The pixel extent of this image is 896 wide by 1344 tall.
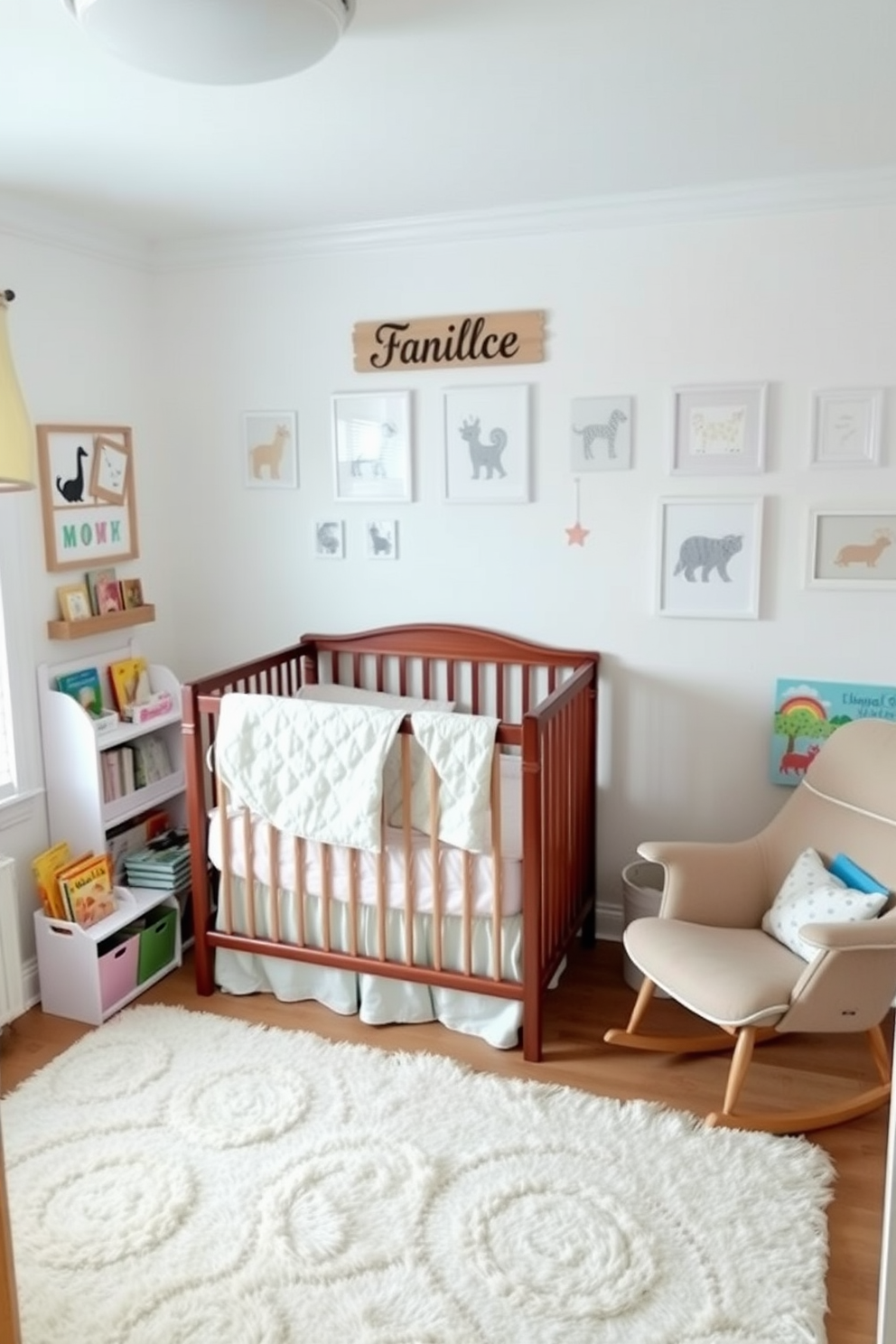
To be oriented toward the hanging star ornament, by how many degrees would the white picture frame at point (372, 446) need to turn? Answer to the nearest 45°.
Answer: approximately 45° to its left

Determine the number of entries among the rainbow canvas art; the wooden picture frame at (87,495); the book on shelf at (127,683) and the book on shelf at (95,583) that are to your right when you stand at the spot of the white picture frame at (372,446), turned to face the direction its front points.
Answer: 3

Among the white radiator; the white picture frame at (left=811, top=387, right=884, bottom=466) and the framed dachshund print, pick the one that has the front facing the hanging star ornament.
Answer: the white radiator

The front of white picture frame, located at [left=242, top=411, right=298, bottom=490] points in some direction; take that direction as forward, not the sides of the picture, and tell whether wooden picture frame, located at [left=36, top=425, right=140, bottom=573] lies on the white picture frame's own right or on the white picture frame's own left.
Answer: on the white picture frame's own right

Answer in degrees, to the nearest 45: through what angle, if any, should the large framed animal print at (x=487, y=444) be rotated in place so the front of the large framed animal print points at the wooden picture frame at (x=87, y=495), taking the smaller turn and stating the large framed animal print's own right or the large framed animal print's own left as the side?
approximately 90° to the large framed animal print's own right

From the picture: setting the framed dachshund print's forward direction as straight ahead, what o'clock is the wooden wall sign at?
The wooden wall sign is roughly at 3 o'clock from the framed dachshund print.
